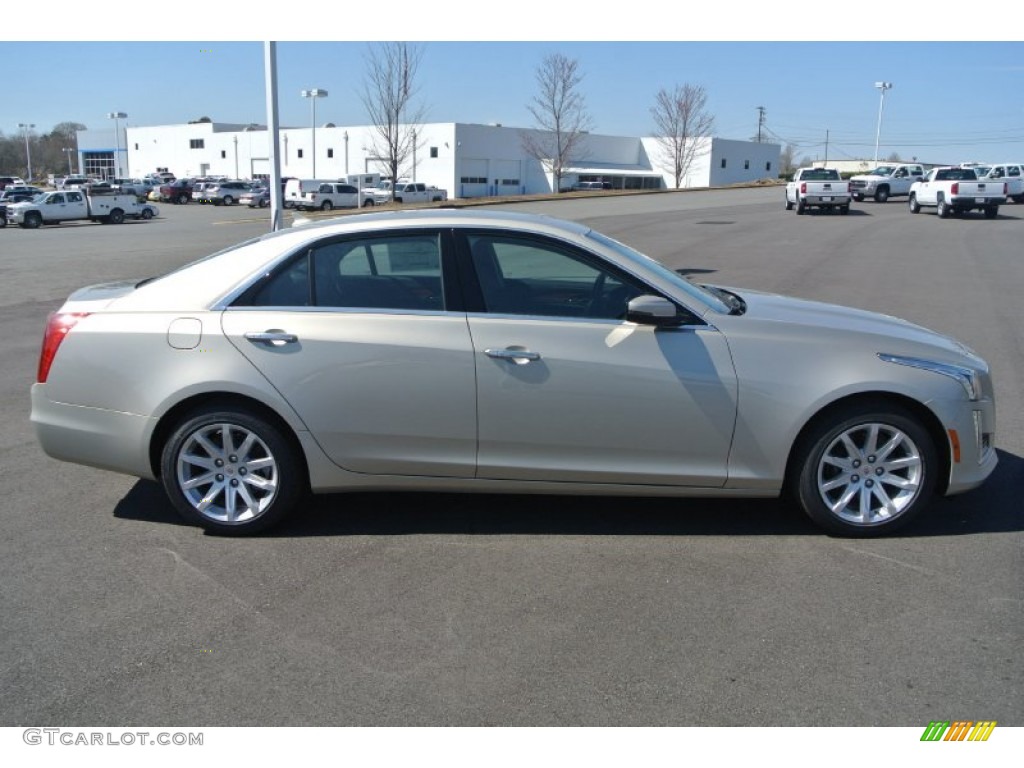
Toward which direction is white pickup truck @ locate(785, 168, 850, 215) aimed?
away from the camera

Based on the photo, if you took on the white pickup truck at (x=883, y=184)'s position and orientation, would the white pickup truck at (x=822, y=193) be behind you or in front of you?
in front

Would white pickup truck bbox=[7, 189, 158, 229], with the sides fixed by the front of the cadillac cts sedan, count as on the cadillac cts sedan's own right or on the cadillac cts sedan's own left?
on the cadillac cts sedan's own left

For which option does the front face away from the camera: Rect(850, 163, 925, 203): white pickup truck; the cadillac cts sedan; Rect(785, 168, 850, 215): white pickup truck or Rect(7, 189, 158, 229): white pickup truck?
Rect(785, 168, 850, 215): white pickup truck

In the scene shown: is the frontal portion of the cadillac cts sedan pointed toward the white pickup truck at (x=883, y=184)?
no

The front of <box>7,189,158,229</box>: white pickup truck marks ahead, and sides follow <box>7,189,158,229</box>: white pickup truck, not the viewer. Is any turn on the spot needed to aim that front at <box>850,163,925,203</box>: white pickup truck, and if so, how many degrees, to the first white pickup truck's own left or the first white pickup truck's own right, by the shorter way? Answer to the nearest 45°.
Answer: approximately 180°

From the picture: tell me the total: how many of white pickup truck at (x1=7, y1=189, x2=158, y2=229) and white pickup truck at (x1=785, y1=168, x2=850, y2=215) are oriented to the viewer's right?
0

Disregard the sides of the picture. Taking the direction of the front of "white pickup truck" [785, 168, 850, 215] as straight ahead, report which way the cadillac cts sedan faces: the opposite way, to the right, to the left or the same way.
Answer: to the right

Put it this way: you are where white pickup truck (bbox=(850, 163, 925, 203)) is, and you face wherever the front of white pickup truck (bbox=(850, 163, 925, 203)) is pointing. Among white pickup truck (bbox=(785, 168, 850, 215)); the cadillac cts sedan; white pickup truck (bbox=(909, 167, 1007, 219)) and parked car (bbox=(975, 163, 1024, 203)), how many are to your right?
0

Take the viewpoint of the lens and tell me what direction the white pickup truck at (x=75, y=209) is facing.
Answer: facing to the left of the viewer

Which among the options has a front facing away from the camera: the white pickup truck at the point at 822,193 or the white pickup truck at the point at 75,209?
the white pickup truck at the point at 822,193

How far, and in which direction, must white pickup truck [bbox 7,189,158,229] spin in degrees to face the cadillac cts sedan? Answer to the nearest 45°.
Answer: approximately 90° to its left

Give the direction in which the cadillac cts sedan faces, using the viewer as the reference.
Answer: facing to the right of the viewer

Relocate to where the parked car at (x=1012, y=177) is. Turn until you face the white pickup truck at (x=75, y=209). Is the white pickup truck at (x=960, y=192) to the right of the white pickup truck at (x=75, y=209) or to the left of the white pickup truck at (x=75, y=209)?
left

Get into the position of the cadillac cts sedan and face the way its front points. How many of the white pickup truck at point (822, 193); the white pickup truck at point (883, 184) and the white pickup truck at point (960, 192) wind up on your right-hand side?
0

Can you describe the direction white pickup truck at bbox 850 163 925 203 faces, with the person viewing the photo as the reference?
facing the viewer and to the left of the viewer

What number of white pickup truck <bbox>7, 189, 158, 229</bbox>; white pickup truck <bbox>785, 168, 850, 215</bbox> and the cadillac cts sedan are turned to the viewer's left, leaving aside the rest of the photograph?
1

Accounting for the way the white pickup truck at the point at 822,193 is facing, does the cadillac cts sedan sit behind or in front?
behind
